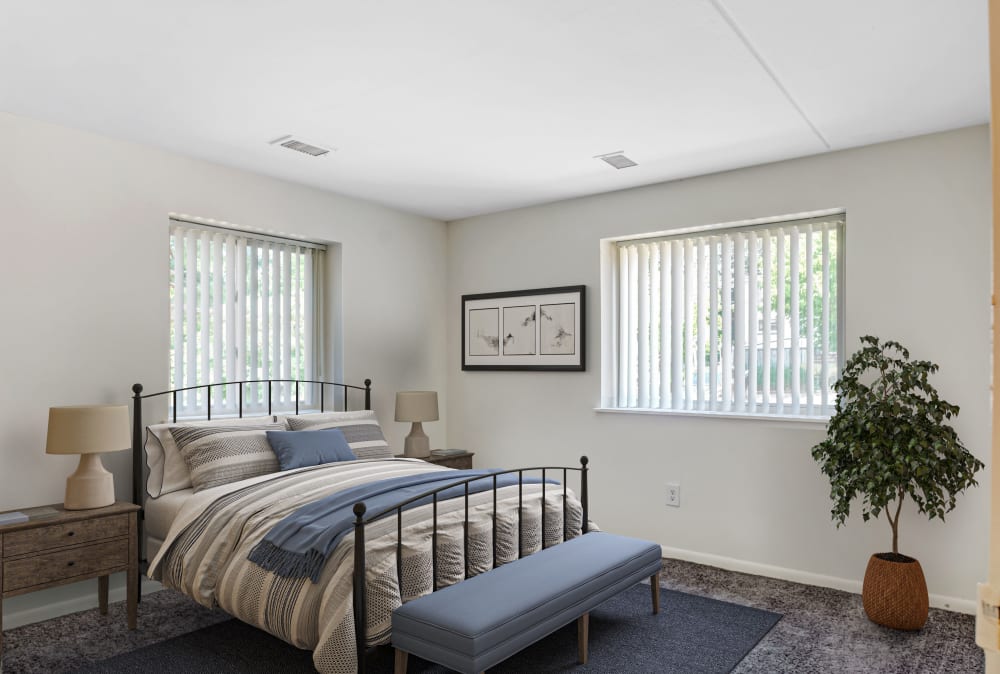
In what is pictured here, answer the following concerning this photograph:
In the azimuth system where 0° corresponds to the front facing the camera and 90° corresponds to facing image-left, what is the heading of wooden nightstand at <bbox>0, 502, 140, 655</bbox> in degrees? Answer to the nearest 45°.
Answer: approximately 315°

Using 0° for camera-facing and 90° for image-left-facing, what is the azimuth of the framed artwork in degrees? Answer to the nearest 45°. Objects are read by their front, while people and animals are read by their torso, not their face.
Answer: approximately 45°

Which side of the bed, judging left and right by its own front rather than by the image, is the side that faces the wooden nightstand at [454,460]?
left

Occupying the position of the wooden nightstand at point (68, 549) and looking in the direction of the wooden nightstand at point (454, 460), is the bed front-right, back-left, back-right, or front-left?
front-right

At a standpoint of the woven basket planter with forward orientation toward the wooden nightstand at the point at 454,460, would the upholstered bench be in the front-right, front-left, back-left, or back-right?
front-left

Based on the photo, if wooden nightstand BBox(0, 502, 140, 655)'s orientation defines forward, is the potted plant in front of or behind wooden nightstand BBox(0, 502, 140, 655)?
in front

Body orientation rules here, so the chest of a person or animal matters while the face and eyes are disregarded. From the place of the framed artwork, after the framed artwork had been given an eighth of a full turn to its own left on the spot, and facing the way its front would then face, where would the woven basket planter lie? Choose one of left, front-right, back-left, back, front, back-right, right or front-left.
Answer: front-left

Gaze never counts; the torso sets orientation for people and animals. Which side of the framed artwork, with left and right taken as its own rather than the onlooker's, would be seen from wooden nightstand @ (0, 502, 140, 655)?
front

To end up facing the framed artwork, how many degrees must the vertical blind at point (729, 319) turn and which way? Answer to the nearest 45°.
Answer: approximately 45° to its right

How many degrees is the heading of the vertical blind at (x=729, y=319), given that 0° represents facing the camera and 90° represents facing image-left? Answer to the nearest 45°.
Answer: approximately 45°

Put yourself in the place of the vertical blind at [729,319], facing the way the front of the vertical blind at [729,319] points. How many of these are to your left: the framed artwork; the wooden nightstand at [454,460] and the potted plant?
1

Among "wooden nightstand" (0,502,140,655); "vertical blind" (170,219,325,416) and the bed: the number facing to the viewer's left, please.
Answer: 0

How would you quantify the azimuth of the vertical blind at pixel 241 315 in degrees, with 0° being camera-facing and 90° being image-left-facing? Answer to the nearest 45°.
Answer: approximately 315°

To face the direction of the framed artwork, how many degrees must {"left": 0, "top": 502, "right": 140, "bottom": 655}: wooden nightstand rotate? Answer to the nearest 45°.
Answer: approximately 45° to its left

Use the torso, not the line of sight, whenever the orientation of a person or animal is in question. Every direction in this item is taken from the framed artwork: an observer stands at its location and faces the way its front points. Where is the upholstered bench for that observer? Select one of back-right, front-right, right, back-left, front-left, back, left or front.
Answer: front-left

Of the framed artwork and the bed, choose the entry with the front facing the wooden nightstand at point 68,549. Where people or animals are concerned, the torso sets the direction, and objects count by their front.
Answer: the framed artwork

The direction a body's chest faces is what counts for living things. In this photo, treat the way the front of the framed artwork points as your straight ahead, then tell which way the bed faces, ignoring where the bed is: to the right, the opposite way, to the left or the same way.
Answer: to the left

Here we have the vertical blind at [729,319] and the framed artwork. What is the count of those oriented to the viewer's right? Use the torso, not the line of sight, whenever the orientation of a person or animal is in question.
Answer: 0
